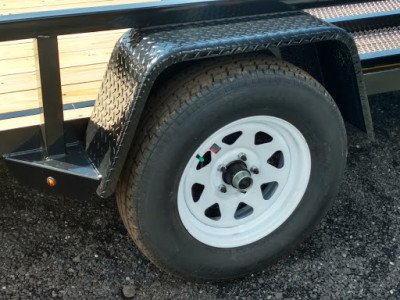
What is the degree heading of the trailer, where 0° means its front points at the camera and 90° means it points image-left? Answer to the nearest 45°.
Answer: approximately 45°
